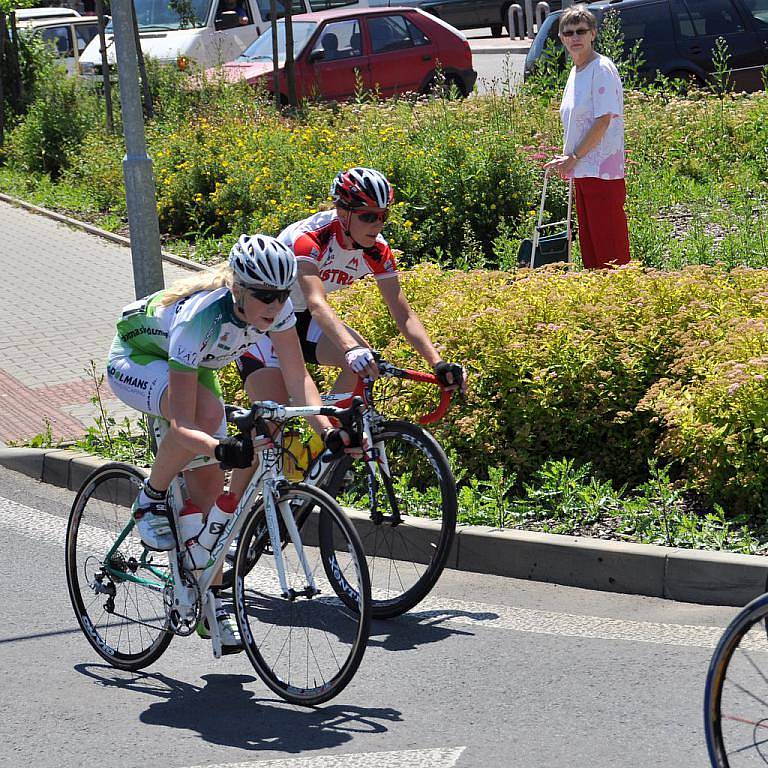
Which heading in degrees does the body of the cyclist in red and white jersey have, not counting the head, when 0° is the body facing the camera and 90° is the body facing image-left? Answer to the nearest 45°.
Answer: approximately 315°

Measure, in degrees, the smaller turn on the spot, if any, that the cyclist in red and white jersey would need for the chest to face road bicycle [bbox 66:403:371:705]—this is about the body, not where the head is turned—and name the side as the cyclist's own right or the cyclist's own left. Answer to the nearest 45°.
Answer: approximately 45° to the cyclist's own right

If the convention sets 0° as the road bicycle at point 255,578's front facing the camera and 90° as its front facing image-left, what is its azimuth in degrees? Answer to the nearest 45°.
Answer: approximately 315°

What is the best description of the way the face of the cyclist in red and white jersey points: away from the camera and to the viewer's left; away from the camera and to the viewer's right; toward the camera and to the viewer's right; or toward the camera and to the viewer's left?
toward the camera and to the viewer's right

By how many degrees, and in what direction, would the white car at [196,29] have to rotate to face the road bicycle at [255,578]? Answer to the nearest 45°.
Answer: approximately 45° to its left

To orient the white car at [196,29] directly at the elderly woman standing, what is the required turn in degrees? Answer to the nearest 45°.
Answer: approximately 45° to its left

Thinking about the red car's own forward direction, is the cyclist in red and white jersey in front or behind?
in front

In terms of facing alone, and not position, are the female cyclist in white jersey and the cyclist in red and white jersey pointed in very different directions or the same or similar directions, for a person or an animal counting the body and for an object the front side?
same or similar directions

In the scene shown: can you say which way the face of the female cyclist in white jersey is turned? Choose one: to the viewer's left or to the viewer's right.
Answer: to the viewer's right

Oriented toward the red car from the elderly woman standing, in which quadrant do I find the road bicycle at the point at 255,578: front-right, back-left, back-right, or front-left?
back-left

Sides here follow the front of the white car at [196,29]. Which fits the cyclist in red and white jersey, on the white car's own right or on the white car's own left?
on the white car's own left

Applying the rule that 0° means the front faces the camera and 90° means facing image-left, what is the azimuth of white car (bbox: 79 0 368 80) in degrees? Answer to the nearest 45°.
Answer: approximately 45°
